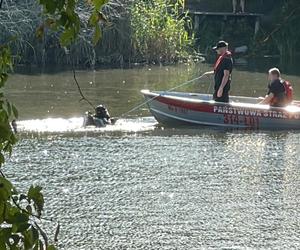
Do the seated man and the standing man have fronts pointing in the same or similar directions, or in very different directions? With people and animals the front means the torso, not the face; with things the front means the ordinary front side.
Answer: same or similar directions

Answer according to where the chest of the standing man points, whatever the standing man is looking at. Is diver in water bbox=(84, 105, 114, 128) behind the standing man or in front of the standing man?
in front

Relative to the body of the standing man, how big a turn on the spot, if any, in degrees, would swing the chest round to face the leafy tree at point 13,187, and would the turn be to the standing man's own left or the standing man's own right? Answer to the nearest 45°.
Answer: approximately 90° to the standing man's own left

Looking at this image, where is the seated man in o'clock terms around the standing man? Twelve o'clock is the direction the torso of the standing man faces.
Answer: The seated man is roughly at 6 o'clock from the standing man.

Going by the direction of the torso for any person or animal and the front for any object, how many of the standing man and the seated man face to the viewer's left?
2

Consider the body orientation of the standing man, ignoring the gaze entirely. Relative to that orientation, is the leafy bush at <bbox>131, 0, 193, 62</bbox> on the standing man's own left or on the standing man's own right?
on the standing man's own right

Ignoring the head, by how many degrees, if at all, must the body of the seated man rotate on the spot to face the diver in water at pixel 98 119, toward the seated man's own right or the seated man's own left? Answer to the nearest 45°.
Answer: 0° — they already face them

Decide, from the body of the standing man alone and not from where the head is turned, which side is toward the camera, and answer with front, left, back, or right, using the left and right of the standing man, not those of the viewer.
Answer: left

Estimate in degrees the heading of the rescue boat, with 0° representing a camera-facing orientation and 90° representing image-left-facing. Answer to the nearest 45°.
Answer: approximately 90°

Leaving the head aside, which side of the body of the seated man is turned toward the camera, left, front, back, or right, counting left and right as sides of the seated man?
left

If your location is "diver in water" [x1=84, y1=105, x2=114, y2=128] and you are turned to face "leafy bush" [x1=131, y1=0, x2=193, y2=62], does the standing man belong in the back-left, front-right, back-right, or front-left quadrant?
front-right
